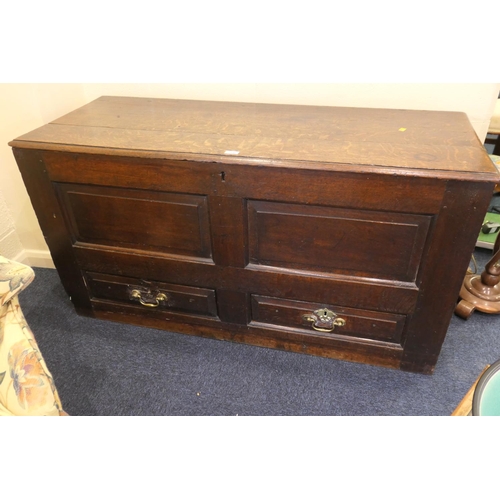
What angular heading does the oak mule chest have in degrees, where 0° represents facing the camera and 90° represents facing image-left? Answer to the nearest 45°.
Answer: approximately 0°
